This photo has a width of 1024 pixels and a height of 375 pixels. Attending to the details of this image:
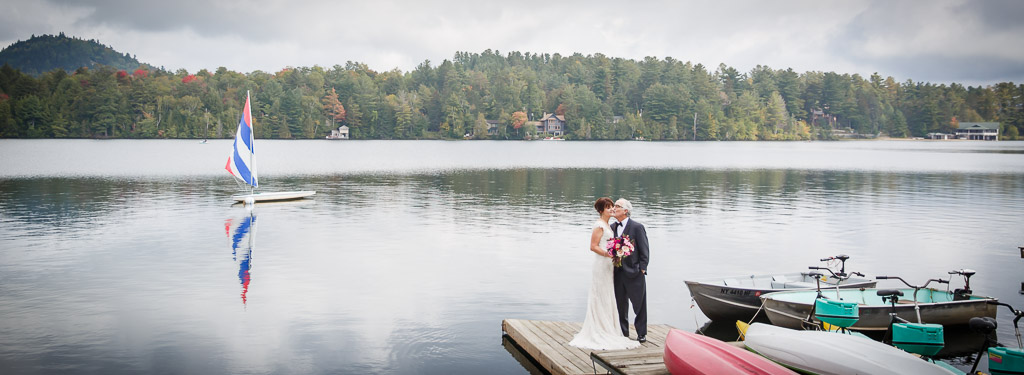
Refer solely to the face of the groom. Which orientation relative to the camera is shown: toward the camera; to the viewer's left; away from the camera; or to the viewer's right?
to the viewer's left

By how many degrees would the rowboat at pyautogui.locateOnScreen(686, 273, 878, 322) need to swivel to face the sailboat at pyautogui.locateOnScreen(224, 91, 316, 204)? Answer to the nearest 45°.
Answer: approximately 45° to its right

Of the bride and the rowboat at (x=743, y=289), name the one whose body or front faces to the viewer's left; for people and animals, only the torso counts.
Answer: the rowboat

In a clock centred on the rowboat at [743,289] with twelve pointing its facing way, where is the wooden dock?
The wooden dock is roughly at 10 o'clock from the rowboat.

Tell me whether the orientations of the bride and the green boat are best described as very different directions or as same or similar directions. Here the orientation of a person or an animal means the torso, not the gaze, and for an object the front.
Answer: very different directions

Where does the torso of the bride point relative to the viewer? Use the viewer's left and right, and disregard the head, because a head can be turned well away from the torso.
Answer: facing to the right of the viewer

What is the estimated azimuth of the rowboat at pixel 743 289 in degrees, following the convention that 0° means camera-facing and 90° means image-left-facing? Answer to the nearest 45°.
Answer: approximately 90°

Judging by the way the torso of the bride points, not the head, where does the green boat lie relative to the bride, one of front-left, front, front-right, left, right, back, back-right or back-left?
front-left

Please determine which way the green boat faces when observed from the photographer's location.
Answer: facing to the left of the viewer

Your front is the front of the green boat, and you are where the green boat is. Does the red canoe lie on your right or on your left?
on your left
